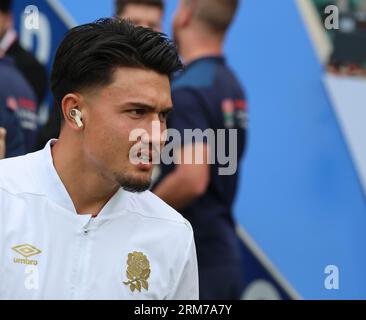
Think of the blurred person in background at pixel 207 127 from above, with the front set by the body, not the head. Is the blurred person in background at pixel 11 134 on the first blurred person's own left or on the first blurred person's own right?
on the first blurred person's own left

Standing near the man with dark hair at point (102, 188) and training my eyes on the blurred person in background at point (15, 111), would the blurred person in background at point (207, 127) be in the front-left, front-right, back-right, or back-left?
front-right

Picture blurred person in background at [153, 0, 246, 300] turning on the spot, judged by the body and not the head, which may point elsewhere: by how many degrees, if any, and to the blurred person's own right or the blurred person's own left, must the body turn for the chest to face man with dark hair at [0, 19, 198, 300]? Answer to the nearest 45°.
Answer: approximately 135° to the blurred person's own left
